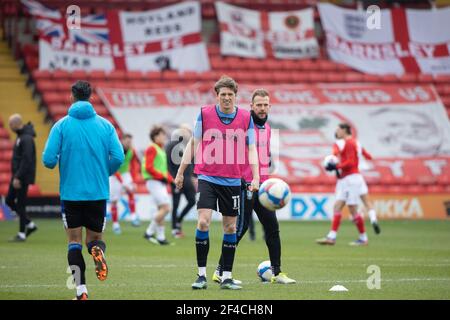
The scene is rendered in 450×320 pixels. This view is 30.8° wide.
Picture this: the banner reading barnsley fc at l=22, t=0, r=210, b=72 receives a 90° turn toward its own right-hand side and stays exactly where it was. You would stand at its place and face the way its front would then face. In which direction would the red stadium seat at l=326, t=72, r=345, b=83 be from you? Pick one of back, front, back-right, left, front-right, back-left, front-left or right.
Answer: back

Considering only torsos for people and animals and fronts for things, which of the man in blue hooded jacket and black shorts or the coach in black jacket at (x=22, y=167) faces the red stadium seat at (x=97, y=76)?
the man in blue hooded jacket and black shorts

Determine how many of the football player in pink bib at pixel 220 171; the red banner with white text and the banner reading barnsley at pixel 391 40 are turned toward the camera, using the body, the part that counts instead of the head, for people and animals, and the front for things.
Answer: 3

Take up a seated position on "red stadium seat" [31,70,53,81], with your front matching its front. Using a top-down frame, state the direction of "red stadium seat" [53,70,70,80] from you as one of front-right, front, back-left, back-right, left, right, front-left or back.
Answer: left

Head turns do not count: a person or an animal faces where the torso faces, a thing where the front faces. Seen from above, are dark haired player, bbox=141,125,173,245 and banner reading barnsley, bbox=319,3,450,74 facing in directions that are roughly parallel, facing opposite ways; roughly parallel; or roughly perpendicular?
roughly perpendicular

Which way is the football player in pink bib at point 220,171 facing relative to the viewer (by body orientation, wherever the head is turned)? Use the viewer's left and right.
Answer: facing the viewer

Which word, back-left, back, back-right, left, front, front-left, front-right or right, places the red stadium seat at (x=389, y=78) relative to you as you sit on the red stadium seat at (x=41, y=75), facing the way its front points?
left

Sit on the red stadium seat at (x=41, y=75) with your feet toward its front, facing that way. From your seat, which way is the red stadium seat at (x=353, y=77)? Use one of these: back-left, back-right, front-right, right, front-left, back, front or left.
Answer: left

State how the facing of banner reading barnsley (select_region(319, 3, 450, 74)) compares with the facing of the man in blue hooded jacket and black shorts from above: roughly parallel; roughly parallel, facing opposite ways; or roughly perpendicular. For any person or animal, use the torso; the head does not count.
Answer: roughly parallel, facing opposite ways

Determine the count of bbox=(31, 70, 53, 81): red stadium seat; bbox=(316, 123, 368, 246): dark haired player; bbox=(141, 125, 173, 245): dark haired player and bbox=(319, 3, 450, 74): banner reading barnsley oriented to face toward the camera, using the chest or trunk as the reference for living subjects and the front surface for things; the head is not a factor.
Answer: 2

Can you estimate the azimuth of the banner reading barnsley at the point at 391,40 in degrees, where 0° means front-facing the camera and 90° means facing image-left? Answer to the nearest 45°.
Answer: approximately 0°

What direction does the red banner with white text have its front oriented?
toward the camera

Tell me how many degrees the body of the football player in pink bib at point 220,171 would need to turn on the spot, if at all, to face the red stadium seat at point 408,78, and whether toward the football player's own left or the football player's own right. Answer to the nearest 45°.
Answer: approximately 180°

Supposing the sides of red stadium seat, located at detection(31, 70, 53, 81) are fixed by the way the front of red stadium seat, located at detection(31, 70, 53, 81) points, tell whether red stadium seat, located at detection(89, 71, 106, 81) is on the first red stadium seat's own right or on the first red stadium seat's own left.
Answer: on the first red stadium seat's own left

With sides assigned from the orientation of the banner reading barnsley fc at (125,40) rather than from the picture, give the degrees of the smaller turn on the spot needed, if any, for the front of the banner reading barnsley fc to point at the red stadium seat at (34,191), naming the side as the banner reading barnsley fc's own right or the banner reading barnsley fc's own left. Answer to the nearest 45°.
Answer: approximately 45° to the banner reading barnsley fc's own right

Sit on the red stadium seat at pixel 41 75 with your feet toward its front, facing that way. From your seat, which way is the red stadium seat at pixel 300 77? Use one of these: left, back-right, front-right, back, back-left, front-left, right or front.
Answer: left

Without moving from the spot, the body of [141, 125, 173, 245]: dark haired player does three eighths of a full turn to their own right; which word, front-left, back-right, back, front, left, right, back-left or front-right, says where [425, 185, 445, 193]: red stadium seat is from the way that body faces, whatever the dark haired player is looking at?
back

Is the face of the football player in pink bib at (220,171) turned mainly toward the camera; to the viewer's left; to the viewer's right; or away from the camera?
toward the camera
